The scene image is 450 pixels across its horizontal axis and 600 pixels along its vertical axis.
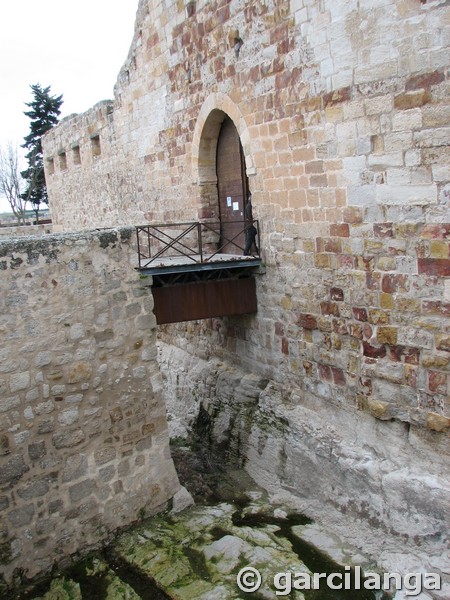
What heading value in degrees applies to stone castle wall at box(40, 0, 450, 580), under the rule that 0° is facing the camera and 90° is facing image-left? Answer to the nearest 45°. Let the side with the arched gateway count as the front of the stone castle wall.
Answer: approximately 45°

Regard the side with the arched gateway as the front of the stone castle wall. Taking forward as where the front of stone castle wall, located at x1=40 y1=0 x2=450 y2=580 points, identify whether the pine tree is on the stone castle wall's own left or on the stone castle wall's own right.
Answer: on the stone castle wall's own right
